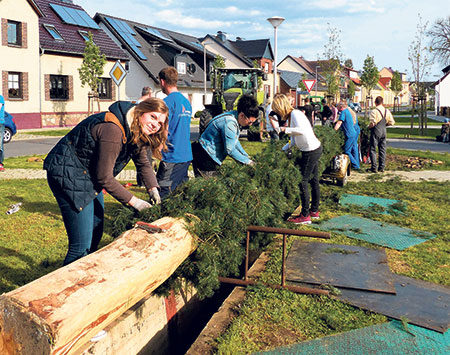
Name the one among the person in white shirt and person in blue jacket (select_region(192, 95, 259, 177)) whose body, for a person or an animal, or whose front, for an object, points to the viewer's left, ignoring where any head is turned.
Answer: the person in white shirt

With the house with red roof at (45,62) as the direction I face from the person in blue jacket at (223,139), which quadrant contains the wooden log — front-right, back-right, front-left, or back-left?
back-left

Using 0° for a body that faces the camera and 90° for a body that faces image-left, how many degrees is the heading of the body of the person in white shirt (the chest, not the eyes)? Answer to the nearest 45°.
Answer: approximately 90°

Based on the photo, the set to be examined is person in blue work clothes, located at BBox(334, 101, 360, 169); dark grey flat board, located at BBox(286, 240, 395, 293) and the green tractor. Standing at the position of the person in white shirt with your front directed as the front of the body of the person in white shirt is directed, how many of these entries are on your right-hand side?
2

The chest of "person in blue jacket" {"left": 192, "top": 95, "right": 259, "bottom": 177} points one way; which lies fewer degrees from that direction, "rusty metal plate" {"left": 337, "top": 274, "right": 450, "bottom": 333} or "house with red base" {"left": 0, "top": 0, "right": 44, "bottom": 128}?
the rusty metal plate
